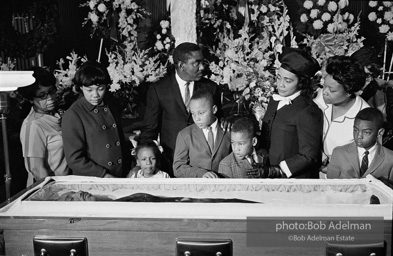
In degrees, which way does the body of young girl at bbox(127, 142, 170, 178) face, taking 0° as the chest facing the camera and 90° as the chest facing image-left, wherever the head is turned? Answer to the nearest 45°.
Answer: approximately 0°

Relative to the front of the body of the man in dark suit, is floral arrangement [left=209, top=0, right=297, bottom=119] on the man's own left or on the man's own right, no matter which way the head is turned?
on the man's own left

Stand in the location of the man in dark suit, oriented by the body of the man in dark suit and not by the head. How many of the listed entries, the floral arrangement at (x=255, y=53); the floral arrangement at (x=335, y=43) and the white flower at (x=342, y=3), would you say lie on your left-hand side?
3

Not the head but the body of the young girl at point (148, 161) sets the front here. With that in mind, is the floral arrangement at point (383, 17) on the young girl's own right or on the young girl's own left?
on the young girl's own left

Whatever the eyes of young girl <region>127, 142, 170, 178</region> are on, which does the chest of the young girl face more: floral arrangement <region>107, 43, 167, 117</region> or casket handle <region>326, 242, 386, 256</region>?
the casket handle

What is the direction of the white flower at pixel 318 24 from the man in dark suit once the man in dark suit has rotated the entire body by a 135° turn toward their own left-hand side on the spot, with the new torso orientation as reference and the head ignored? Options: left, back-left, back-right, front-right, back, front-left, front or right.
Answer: front-right

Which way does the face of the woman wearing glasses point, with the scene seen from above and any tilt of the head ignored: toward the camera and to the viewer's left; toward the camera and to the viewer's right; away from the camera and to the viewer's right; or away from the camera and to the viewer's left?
toward the camera and to the viewer's right

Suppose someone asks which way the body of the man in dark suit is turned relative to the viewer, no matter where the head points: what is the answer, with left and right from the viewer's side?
facing the viewer and to the right of the viewer
